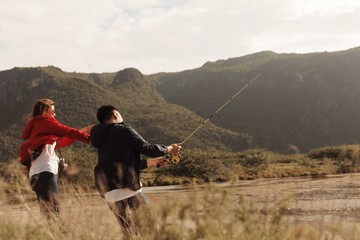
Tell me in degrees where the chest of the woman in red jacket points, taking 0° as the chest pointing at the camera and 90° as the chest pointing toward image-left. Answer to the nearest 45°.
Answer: approximately 270°

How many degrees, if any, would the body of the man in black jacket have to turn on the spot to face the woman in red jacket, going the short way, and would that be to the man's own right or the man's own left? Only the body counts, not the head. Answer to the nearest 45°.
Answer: approximately 90° to the man's own left

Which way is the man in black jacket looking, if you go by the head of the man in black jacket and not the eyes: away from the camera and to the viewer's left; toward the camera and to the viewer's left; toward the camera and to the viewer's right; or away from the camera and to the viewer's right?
away from the camera and to the viewer's right

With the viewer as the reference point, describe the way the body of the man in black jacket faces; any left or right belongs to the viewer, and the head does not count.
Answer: facing away from the viewer and to the right of the viewer

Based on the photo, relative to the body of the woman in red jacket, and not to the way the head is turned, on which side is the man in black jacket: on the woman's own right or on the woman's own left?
on the woman's own right
